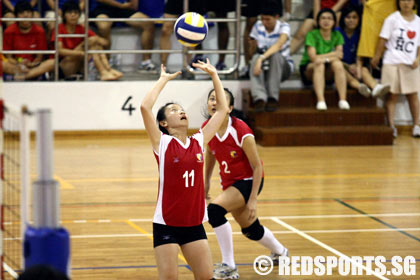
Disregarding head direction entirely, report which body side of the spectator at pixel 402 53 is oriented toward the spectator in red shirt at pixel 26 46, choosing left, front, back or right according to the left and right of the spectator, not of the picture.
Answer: right

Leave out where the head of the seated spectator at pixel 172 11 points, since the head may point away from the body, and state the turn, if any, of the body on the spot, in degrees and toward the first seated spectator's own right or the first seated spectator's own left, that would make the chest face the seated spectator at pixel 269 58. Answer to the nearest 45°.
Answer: approximately 45° to the first seated spectator's own left

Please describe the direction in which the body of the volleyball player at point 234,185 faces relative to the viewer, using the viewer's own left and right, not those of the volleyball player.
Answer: facing the viewer and to the left of the viewer

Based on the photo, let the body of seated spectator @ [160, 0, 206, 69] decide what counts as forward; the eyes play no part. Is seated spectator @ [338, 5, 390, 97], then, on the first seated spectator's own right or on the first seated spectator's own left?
on the first seated spectator's own left

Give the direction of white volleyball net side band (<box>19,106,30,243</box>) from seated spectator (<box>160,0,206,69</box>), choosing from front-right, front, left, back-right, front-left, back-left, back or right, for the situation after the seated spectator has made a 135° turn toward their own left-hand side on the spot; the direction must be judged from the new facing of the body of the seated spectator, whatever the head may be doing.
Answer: back-right

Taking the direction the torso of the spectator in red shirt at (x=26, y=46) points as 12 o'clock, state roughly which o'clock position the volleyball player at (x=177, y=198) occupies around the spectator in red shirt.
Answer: The volleyball player is roughly at 12 o'clock from the spectator in red shirt.

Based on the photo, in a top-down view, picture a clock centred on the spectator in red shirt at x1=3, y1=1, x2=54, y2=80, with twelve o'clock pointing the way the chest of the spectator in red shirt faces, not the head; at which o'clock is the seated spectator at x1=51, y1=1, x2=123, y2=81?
The seated spectator is roughly at 9 o'clock from the spectator in red shirt.

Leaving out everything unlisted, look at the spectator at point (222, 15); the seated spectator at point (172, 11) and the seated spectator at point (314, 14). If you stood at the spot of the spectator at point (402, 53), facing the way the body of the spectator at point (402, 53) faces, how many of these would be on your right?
3

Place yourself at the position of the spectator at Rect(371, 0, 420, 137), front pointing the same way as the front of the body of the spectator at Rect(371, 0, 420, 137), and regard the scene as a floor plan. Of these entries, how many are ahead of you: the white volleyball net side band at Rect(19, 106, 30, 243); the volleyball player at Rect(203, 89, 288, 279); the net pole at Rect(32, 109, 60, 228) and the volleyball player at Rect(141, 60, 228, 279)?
4

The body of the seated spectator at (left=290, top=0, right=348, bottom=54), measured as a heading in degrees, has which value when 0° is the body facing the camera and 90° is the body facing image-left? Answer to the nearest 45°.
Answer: approximately 45°
